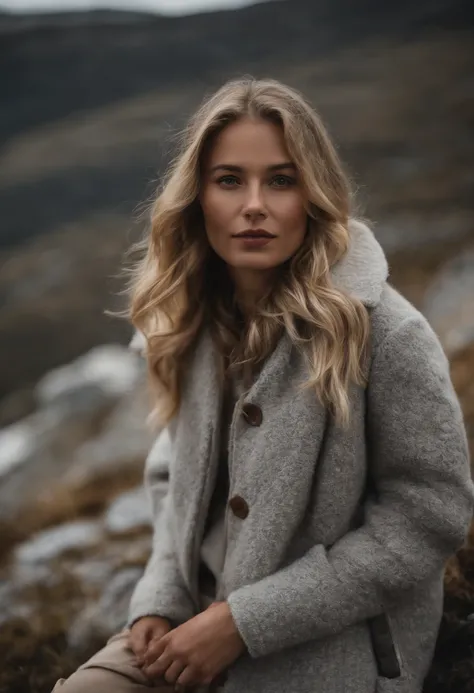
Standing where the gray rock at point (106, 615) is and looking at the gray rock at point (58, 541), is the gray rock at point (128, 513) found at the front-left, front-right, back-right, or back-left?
front-right

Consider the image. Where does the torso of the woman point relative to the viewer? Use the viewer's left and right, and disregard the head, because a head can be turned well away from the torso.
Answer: facing the viewer and to the left of the viewer

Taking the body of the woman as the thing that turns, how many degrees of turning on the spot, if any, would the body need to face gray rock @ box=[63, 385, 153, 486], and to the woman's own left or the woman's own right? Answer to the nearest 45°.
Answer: approximately 135° to the woman's own right

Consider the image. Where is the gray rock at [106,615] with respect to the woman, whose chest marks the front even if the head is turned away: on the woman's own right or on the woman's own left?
on the woman's own right

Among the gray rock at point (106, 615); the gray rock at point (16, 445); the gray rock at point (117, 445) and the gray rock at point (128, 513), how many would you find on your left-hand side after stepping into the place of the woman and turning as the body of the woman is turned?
0

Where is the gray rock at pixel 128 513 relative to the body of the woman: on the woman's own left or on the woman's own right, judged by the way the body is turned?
on the woman's own right

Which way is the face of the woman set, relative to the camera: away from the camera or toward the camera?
toward the camera

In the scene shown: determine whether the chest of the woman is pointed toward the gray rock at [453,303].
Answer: no

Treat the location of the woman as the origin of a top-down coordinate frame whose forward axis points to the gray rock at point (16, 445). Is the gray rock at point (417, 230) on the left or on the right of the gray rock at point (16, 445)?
right

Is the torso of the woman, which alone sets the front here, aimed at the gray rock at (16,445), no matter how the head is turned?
no

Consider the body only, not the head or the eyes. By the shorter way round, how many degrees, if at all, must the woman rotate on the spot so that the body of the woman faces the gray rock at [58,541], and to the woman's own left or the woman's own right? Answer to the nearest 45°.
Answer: approximately 90° to the woman's own right

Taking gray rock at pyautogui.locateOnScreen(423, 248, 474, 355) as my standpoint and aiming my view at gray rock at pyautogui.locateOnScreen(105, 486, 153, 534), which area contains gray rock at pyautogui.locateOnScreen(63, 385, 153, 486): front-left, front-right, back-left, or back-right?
front-right

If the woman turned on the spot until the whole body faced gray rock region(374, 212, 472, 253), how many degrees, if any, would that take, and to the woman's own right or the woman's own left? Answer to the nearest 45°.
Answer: approximately 135° to the woman's own right
